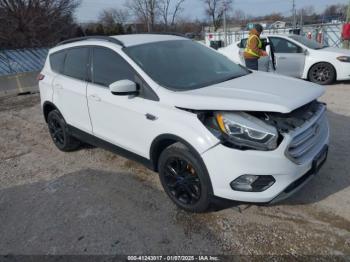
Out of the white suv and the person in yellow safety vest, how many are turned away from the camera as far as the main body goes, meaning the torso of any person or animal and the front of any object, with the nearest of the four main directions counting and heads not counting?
0

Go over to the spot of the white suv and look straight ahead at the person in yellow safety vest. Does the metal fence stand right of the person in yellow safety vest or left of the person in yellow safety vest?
left

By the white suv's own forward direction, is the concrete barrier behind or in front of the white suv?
behind

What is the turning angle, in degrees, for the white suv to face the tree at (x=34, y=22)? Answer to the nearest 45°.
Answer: approximately 180°

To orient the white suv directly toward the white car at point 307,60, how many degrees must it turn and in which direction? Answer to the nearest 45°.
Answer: approximately 90° to its left
